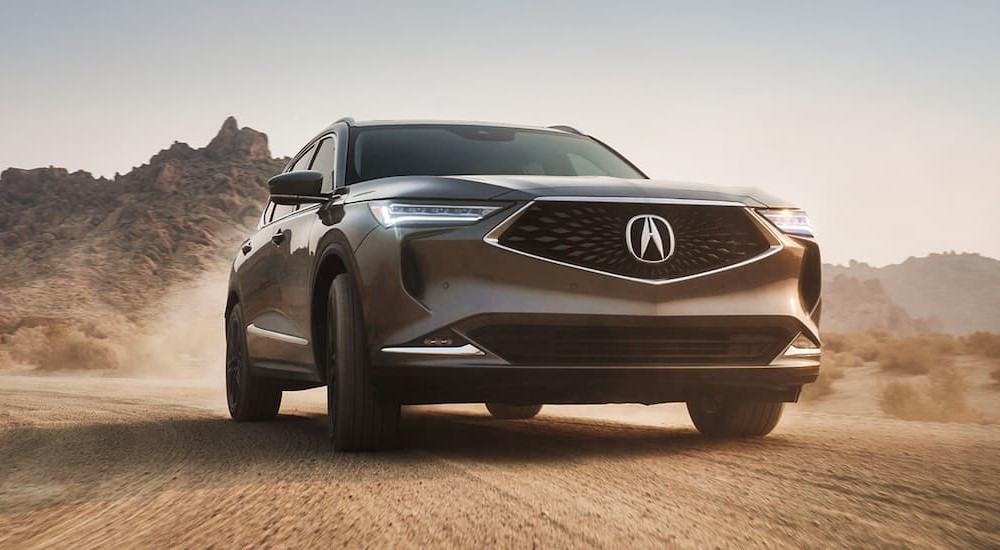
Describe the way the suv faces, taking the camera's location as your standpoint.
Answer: facing the viewer and to the right of the viewer

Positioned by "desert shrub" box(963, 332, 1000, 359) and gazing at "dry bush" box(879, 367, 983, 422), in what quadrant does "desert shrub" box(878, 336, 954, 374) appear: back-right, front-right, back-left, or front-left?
front-right

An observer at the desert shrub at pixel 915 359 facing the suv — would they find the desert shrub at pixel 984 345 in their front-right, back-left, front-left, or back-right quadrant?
back-left

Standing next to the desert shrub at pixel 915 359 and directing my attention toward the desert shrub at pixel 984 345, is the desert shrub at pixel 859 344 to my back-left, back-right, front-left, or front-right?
front-left

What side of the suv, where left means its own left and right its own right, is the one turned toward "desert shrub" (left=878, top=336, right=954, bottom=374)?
left

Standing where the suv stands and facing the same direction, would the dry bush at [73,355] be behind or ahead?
behind

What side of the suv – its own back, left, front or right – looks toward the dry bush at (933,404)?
left

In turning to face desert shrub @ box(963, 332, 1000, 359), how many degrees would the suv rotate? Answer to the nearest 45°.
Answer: approximately 90° to its left
